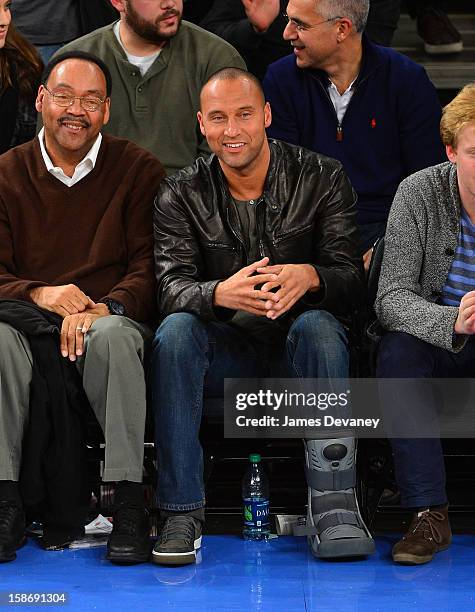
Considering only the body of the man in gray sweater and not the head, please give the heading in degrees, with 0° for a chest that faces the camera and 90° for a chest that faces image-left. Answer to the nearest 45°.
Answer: approximately 0°

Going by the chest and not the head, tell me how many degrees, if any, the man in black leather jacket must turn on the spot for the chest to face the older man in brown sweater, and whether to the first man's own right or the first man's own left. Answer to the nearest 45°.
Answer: approximately 90° to the first man's own right

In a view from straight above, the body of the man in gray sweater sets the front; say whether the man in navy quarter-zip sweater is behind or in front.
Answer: behind

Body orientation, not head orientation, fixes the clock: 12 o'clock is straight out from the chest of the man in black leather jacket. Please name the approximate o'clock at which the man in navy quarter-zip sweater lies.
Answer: The man in navy quarter-zip sweater is roughly at 7 o'clock from the man in black leather jacket.

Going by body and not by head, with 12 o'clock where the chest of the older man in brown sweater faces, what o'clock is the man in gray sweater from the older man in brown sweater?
The man in gray sweater is roughly at 10 o'clock from the older man in brown sweater.

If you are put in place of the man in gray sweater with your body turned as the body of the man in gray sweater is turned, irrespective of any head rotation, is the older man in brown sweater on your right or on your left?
on your right

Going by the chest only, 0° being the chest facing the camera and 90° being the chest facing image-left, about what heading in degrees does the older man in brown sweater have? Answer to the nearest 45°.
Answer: approximately 0°

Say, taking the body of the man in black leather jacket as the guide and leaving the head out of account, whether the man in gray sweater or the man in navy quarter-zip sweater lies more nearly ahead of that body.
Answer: the man in gray sweater

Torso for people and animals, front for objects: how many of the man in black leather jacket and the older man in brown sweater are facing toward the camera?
2
